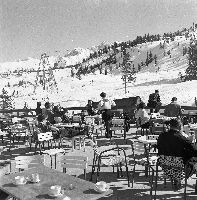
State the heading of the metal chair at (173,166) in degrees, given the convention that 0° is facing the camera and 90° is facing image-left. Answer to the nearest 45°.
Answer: approximately 180°

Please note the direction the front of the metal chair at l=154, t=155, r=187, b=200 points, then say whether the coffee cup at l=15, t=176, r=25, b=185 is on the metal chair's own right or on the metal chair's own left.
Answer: on the metal chair's own left

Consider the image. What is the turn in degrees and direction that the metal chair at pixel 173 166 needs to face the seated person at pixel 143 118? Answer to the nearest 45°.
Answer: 0° — it already faces them

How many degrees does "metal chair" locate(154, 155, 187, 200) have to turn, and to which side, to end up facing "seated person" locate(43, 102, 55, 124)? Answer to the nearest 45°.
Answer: approximately 45° to its left

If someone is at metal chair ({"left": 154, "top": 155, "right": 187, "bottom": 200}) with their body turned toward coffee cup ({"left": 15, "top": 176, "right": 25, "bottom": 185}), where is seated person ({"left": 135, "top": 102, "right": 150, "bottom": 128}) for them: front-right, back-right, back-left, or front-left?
back-right

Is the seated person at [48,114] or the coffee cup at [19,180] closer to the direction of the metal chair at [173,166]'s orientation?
the seated person
